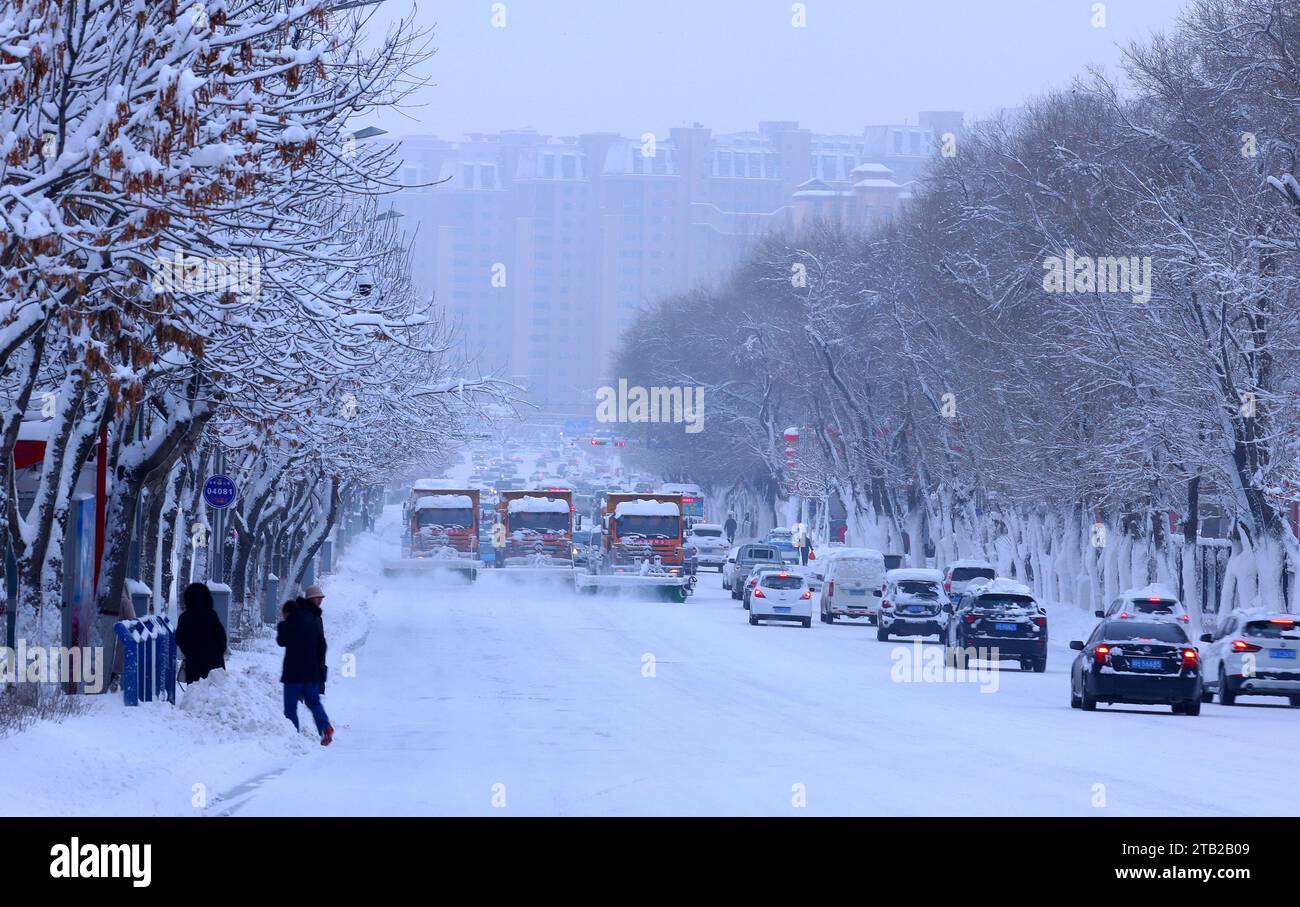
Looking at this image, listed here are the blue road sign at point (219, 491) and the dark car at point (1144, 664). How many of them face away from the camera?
1

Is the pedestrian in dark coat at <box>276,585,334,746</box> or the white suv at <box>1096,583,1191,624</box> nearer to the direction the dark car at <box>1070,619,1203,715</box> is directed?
the white suv

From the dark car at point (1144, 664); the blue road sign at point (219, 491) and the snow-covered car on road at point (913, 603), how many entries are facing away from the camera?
2

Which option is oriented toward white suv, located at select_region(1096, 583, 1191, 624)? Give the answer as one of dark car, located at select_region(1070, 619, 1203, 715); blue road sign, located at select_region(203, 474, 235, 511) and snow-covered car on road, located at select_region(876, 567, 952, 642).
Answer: the dark car

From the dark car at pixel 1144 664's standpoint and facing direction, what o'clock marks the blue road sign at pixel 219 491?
The blue road sign is roughly at 9 o'clock from the dark car.

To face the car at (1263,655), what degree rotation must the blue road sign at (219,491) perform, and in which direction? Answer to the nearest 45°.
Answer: approximately 90° to its left

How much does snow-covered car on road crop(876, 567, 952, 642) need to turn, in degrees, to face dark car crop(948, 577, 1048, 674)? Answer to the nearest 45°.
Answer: approximately 180°

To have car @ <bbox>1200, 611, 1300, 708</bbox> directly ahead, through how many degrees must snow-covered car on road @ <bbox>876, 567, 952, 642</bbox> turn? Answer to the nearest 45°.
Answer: approximately 180°

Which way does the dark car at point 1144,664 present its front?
away from the camera

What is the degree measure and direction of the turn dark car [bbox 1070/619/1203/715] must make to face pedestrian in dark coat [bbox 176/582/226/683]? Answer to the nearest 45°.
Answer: approximately 135° to its left

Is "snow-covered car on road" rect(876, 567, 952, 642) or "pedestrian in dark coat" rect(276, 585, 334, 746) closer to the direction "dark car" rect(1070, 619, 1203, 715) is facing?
the snow-covered car on road

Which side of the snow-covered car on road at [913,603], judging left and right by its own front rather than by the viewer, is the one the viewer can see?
back

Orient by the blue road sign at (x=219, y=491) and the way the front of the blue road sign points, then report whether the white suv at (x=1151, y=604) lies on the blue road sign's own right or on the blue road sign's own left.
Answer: on the blue road sign's own left

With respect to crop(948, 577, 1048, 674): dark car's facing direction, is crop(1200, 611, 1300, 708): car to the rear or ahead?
to the rear

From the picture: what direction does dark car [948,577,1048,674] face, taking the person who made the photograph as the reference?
facing away from the viewer
